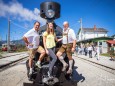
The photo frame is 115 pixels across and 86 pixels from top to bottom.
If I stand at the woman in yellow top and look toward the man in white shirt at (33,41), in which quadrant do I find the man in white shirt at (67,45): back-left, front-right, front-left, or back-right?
back-right

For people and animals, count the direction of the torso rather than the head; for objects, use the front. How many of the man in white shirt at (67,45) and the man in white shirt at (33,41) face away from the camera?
0

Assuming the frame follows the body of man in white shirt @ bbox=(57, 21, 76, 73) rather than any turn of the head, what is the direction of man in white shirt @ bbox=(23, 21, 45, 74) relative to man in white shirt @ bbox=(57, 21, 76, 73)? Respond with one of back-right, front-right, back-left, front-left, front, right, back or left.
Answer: front-right

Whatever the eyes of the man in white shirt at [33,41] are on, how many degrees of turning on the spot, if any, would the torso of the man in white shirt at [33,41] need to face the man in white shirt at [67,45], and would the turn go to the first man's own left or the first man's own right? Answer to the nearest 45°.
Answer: approximately 45° to the first man's own left

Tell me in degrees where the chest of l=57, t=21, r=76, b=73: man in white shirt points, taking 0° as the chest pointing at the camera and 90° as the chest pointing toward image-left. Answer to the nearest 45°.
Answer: approximately 45°

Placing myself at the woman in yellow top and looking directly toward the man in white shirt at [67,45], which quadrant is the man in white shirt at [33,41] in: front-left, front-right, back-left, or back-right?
back-left
